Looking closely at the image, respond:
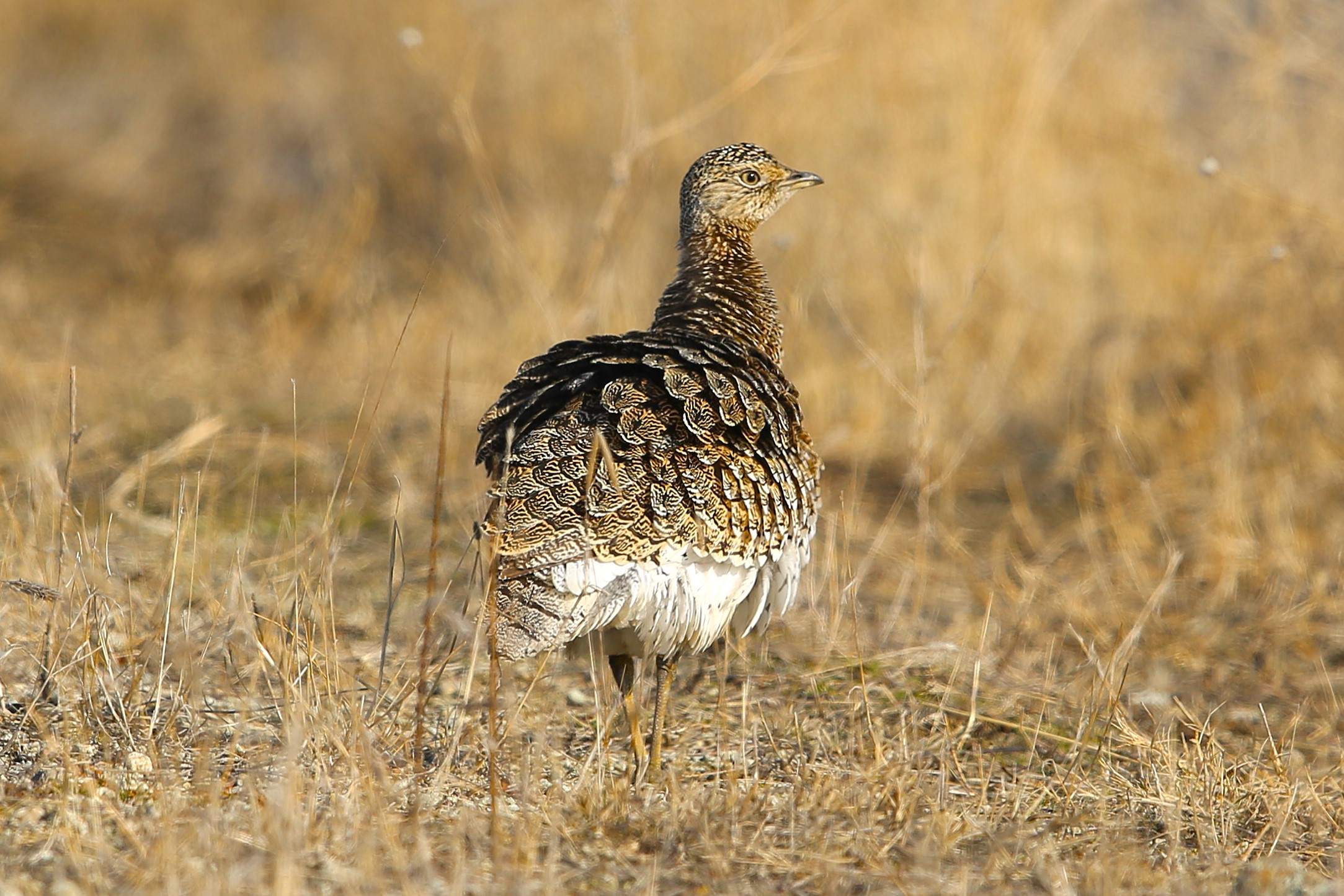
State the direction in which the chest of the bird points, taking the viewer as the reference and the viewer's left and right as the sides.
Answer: facing away from the viewer and to the right of the viewer
